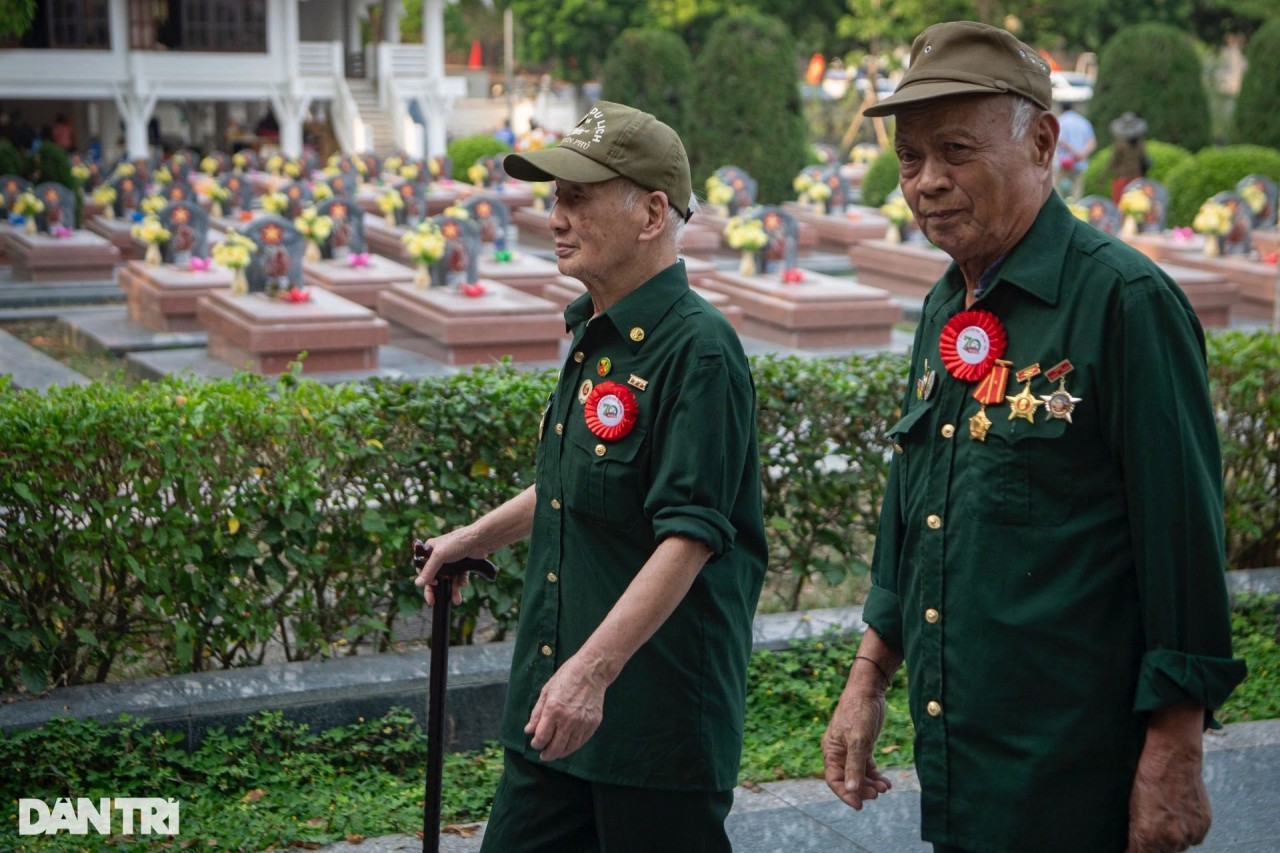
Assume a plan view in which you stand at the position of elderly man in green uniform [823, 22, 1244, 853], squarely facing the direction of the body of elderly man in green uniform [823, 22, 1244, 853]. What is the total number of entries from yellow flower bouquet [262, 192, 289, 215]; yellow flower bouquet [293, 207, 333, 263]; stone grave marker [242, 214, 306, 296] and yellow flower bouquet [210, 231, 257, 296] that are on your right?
4

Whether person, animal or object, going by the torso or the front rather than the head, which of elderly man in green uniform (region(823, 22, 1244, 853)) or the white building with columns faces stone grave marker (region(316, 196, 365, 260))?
the white building with columns

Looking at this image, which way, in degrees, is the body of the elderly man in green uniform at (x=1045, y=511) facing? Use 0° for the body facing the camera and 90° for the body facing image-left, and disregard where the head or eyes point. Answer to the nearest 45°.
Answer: approximately 45°

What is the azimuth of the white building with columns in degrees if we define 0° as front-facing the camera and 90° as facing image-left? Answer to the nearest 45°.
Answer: approximately 0°

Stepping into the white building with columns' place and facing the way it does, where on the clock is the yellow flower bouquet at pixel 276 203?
The yellow flower bouquet is roughly at 12 o'clock from the white building with columns.

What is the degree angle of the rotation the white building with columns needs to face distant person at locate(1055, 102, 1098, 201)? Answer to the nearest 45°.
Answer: approximately 45° to its left

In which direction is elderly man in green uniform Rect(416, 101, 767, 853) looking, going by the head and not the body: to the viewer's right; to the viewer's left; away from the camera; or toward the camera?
to the viewer's left

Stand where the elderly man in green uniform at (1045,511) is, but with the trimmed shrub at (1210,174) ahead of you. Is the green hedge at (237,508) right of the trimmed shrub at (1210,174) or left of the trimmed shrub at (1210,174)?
left

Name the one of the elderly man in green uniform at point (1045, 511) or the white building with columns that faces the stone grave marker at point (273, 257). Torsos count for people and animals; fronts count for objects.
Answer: the white building with columns

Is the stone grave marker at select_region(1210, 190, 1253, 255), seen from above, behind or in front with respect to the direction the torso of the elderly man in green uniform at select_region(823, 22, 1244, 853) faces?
behind

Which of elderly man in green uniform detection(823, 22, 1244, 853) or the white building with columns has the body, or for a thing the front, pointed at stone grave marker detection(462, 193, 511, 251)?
the white building with columns

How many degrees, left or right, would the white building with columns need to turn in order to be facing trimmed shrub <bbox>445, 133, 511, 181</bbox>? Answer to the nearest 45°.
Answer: approximately 45° to its left
